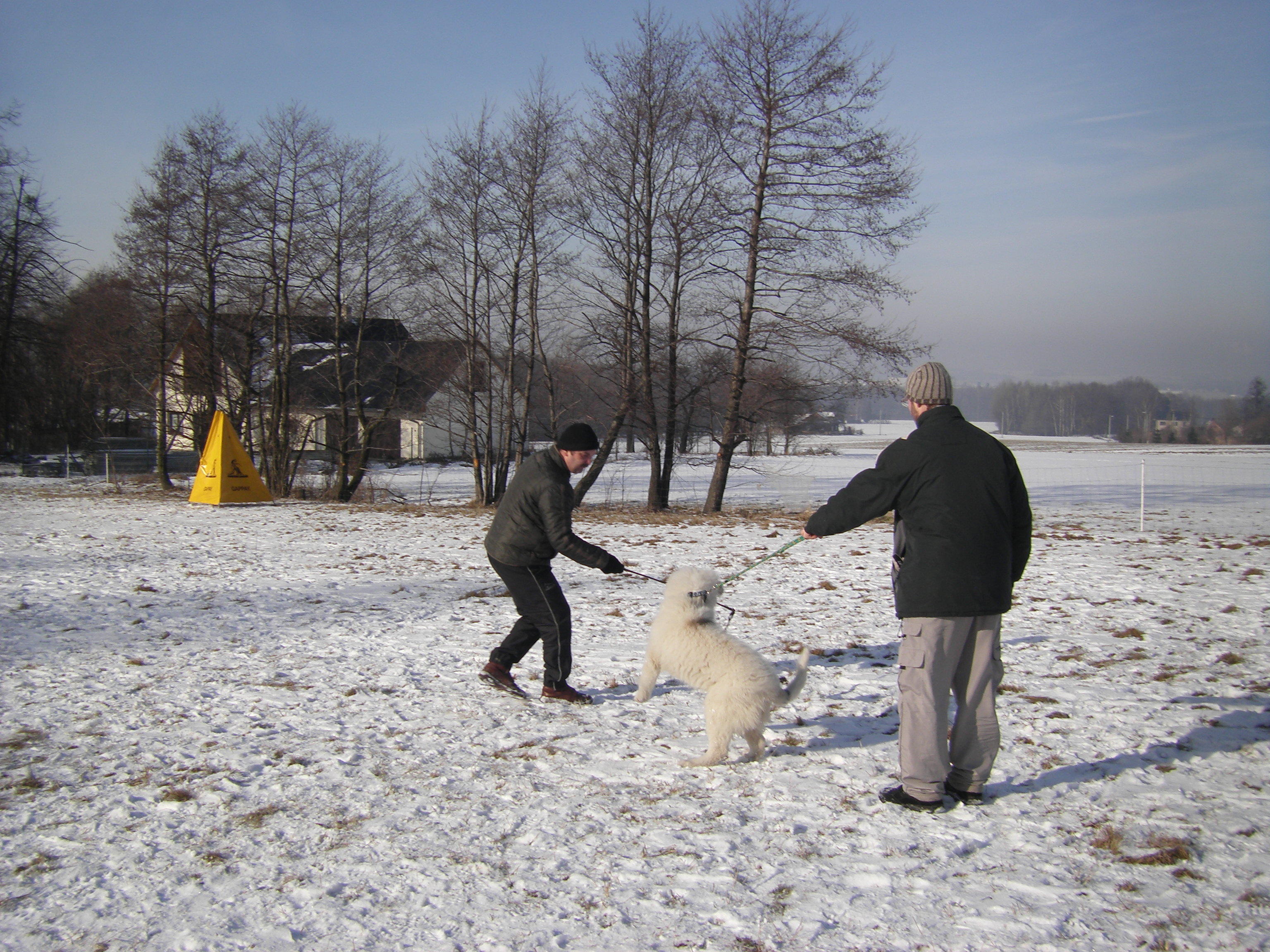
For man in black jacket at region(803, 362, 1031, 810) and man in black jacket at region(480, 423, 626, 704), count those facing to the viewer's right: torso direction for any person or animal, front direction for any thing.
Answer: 1

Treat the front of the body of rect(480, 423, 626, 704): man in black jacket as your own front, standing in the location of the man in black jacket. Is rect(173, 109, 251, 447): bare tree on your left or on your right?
on your left

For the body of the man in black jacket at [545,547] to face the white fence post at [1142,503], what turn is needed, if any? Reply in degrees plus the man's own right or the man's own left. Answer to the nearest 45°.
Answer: approximately 45° to the man's own left

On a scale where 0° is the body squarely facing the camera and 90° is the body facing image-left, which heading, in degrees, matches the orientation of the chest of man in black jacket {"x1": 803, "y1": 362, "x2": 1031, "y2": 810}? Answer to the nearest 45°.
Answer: approximately 135°

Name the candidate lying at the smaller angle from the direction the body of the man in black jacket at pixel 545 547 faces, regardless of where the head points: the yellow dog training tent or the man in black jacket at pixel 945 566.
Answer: the man in black jacket

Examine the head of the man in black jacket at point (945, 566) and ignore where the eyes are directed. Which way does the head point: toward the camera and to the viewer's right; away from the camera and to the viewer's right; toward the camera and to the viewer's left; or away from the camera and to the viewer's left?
away from the camera and to the viewer's left

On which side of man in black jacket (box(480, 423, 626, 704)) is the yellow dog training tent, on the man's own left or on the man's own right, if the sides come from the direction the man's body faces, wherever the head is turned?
on the man's own left

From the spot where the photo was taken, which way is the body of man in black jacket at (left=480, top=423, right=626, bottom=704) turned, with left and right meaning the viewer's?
facing to the right of the viewer

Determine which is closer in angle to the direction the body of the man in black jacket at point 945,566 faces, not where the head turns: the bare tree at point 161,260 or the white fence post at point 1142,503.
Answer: the bare tree

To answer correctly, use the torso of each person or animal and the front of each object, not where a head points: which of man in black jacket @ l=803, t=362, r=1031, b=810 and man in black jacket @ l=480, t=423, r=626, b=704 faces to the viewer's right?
man in black jacket @ l=480, t=423, r=626, b=704
